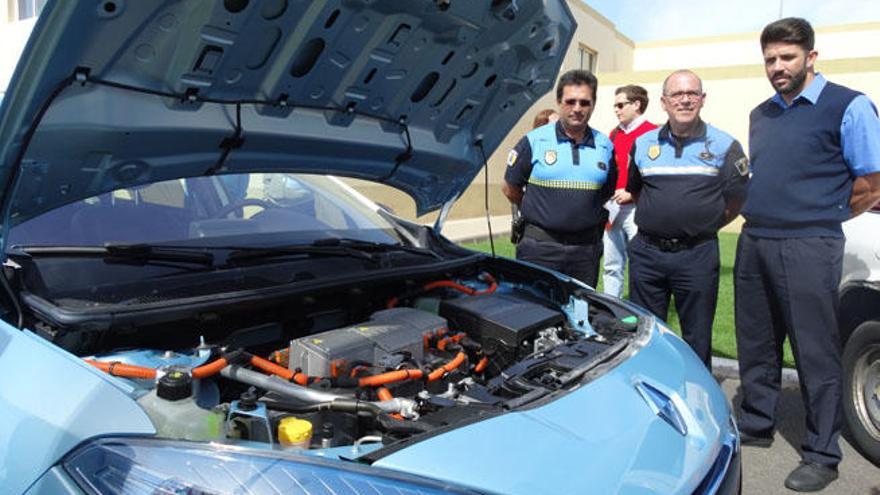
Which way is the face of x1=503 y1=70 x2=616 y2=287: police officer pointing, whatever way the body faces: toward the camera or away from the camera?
toward the camera

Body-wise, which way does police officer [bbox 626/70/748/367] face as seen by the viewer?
toward the camera

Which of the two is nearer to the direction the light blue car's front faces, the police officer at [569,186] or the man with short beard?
the man with short beard

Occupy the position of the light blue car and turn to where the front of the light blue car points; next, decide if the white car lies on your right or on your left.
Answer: on your left

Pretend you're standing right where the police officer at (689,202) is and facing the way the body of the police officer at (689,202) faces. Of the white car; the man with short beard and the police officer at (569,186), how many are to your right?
1

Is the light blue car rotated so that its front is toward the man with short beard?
no

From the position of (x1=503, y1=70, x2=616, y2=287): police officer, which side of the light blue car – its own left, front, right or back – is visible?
left

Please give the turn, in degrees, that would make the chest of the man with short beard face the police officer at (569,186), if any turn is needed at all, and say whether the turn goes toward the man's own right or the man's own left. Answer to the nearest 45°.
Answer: approximately 45° to the man's own right

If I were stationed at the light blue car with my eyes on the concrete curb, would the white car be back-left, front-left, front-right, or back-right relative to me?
front-right

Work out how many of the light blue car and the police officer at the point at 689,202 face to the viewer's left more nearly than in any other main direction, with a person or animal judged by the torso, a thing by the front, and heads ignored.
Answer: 0

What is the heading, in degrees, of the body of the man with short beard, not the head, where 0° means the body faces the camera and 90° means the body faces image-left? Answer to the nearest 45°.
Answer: approximately 45°

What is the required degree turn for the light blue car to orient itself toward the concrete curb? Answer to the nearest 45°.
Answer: approximately 90° to its left

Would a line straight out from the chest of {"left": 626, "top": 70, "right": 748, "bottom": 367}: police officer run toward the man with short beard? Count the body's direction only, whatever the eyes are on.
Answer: no

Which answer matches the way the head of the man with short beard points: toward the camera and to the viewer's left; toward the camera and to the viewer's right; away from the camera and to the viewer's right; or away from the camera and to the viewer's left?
toward the camera and to the viewer's left
